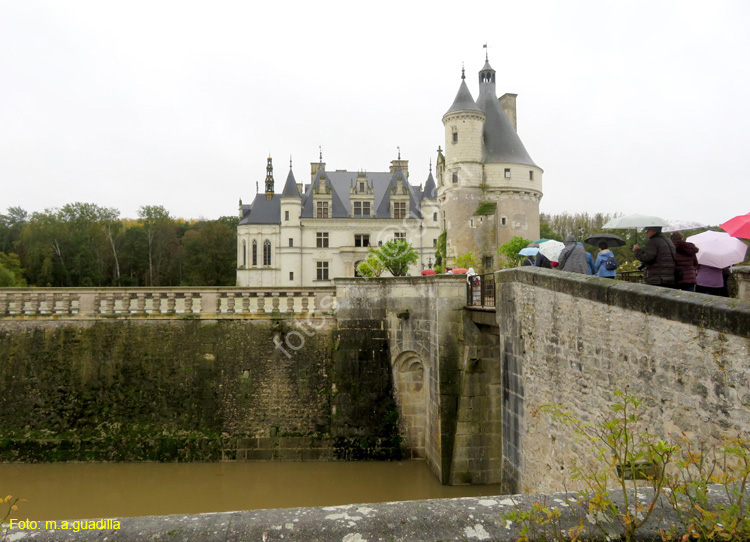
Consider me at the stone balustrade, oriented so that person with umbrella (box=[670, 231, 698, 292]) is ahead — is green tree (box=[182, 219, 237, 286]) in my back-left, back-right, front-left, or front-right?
back-left

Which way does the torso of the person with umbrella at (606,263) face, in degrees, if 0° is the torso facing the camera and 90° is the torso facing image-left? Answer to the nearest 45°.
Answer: approximately 135°

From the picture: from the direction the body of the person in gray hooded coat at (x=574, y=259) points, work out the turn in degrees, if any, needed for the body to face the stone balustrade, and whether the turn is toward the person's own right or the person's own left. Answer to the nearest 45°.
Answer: approximately 90° to the person's own left

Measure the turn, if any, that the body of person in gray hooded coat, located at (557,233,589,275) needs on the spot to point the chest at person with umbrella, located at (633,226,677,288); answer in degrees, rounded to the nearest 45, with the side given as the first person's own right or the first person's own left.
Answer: approximately 135° to the first person's own right

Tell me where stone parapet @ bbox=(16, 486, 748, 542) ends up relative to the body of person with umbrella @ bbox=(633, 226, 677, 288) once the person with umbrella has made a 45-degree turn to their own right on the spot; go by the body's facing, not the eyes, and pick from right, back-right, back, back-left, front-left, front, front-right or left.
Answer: back

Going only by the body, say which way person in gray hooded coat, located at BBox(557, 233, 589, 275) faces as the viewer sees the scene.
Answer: away from the camera

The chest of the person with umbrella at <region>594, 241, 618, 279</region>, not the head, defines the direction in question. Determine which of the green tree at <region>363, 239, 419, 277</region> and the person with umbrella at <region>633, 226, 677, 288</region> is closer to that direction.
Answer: the green tree

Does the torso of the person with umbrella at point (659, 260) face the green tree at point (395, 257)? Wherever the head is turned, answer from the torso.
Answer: yes

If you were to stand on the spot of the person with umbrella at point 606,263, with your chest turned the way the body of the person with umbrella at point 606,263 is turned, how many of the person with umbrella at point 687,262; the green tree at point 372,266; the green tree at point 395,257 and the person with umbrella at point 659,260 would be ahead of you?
2

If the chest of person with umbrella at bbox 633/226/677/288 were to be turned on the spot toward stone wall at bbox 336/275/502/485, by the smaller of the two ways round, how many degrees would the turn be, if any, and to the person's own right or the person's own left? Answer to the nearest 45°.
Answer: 0° — they already face it

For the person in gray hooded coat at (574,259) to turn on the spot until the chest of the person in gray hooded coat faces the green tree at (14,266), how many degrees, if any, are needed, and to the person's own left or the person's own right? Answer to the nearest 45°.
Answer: approximately 45° to the person's own left

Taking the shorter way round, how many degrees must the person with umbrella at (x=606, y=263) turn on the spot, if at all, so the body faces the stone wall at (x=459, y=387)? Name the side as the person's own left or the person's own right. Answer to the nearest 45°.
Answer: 0° — they already face it

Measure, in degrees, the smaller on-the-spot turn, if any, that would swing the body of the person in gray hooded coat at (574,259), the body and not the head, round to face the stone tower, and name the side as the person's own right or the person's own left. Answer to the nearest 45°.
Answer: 0° — they already face it

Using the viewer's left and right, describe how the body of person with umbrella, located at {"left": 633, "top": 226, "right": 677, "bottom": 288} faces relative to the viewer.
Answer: facing away from the viewer and to the left of the viewer
